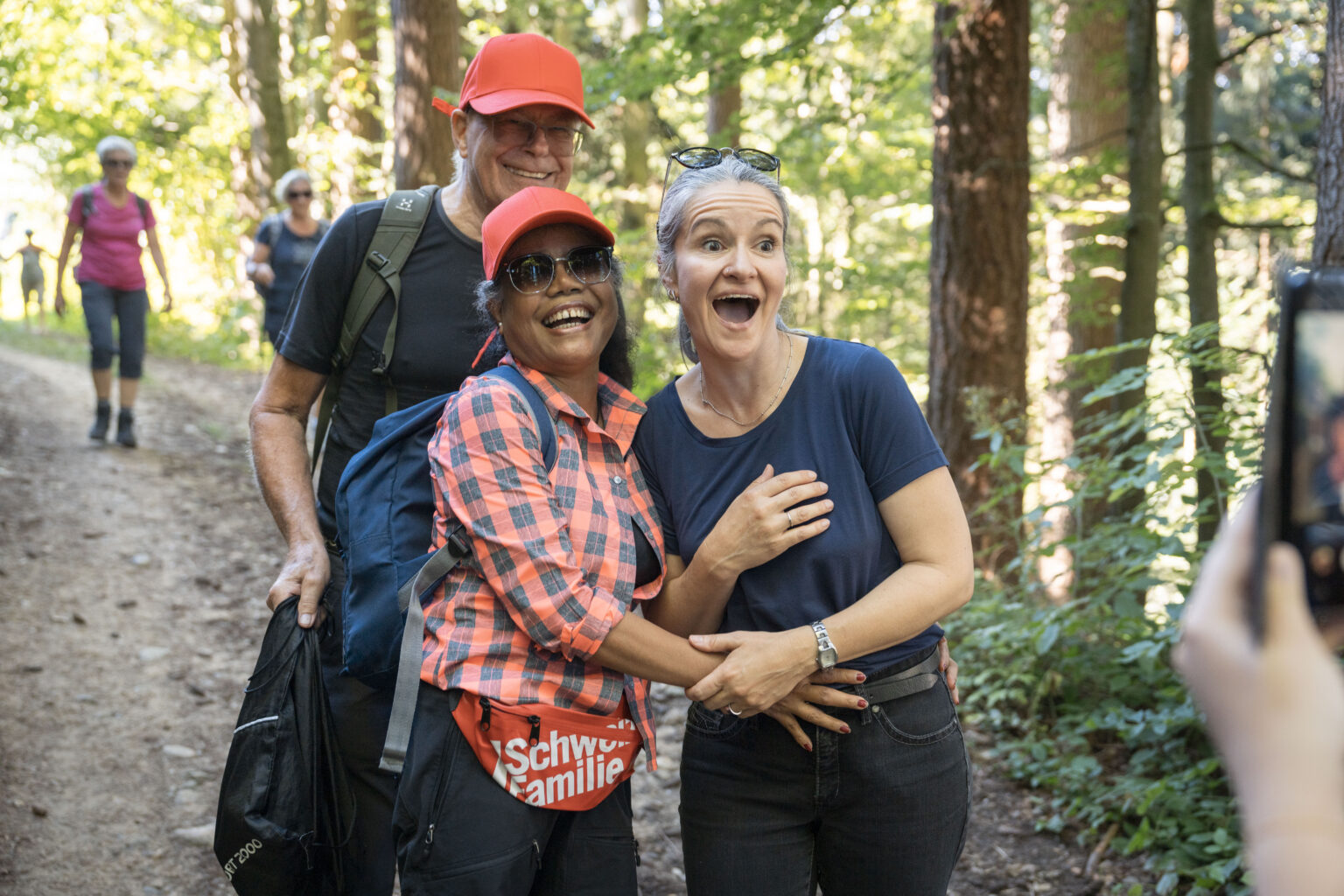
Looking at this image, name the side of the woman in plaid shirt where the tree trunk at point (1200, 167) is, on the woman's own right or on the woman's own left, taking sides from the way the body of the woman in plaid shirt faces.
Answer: on the woman's own left

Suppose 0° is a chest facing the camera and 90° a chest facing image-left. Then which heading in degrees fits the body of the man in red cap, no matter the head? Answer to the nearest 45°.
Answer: approximately 315°

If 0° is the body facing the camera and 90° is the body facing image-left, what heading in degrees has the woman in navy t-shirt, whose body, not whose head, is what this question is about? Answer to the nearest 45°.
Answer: approximately 0°

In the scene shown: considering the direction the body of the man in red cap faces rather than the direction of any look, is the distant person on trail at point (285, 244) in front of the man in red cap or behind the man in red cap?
behind

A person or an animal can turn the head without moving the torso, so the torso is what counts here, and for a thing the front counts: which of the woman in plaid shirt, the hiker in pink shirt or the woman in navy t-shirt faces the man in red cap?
the hiker in pink shirt

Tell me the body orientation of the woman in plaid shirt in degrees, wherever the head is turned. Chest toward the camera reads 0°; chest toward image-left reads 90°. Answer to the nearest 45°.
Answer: approximately 315°

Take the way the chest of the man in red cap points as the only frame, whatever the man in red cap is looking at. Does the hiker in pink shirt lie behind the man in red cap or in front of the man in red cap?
behind

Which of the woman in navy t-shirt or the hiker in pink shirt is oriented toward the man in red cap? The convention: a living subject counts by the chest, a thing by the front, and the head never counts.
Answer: the hiker in pink shirt
